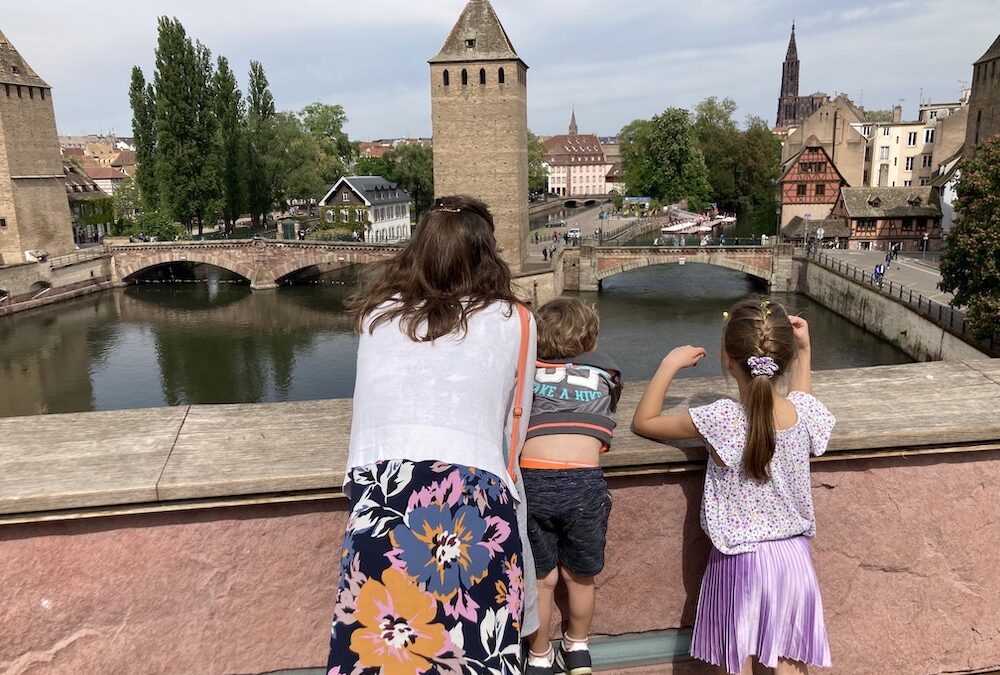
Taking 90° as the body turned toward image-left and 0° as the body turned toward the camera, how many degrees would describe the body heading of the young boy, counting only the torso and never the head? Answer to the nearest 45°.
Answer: approximately 180°

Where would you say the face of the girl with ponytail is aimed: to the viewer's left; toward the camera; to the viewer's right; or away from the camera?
away from the camera

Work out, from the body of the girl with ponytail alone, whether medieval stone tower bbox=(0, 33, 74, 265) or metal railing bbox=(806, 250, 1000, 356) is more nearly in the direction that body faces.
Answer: the metal railing

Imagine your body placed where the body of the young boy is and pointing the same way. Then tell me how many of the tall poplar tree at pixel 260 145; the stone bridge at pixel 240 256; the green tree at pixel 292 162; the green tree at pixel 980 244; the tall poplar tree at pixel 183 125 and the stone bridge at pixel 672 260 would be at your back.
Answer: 0

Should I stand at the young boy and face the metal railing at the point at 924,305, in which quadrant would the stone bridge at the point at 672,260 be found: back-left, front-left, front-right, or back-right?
front-left

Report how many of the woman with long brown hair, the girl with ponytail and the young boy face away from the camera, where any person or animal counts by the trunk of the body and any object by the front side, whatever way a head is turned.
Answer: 3

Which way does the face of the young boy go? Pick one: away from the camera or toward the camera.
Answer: away from the camera

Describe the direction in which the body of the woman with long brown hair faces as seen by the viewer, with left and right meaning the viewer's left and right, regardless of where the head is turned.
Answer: facing away from the viewer

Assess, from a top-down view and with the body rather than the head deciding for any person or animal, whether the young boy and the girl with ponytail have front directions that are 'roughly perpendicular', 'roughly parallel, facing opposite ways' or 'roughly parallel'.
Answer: roughly parallel

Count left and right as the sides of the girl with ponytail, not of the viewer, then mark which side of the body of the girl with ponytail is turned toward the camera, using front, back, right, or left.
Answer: back

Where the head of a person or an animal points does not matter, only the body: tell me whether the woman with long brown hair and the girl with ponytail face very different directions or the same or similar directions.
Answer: same or similar directions

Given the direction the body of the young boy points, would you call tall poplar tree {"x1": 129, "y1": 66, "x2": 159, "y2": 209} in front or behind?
in front

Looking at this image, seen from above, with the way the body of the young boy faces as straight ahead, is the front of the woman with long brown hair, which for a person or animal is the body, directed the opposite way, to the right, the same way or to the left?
the same way

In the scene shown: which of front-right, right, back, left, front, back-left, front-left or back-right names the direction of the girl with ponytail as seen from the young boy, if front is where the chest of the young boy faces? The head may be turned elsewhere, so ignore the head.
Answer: right

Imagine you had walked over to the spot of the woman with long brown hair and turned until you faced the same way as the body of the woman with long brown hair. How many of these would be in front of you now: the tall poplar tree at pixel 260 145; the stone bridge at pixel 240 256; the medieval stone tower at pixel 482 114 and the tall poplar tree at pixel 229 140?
4

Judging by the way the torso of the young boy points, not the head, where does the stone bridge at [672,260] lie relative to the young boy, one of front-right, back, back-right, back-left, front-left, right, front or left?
front
